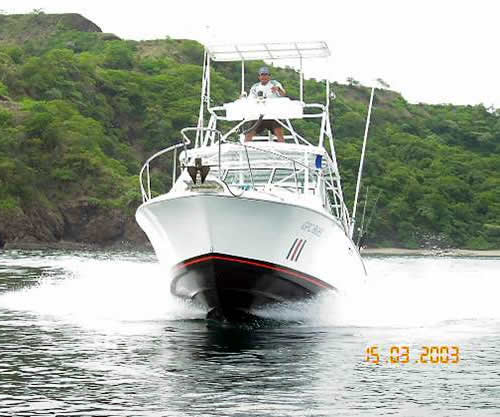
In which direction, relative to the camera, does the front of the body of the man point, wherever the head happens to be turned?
toward the camera
